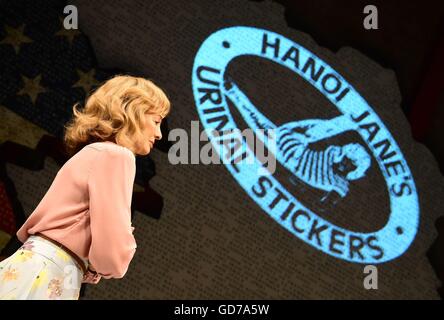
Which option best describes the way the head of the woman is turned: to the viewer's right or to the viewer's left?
to the viewer's right

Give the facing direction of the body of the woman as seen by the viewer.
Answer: to the viewer's right
